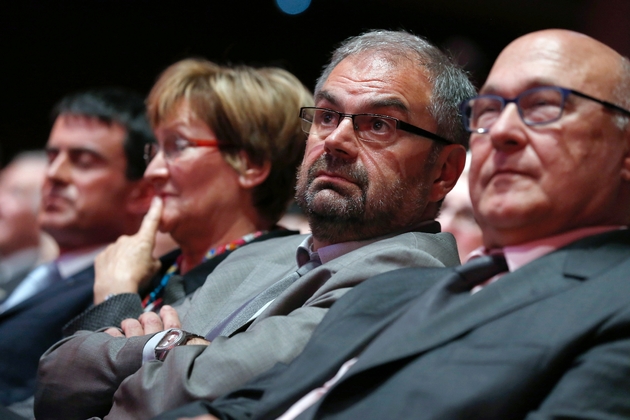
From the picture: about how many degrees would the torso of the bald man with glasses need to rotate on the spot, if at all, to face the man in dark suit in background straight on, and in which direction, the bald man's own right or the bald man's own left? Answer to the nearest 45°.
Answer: approximately 90° to the bald man's own right

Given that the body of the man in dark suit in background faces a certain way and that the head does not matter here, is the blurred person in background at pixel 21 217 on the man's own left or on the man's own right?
on the man's own right

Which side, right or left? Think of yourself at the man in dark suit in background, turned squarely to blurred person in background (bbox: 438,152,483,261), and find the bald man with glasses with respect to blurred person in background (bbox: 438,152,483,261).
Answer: right

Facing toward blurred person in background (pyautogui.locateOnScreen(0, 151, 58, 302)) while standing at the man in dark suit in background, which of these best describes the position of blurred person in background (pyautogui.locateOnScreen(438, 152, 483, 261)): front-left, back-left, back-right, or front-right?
back-right

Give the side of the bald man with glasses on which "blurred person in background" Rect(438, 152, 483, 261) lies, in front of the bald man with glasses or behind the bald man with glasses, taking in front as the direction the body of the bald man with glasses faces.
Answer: behind

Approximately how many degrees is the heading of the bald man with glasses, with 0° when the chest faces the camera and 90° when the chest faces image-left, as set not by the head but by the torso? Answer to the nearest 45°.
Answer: approximately 45°

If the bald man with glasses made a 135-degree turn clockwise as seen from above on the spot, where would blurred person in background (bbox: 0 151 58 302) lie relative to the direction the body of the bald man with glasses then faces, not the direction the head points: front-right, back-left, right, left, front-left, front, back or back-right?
front-left

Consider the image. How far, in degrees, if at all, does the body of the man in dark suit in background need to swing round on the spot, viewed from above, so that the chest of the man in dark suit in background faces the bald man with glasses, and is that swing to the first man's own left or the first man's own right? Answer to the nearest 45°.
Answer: approximately 45° to the first man's own left
